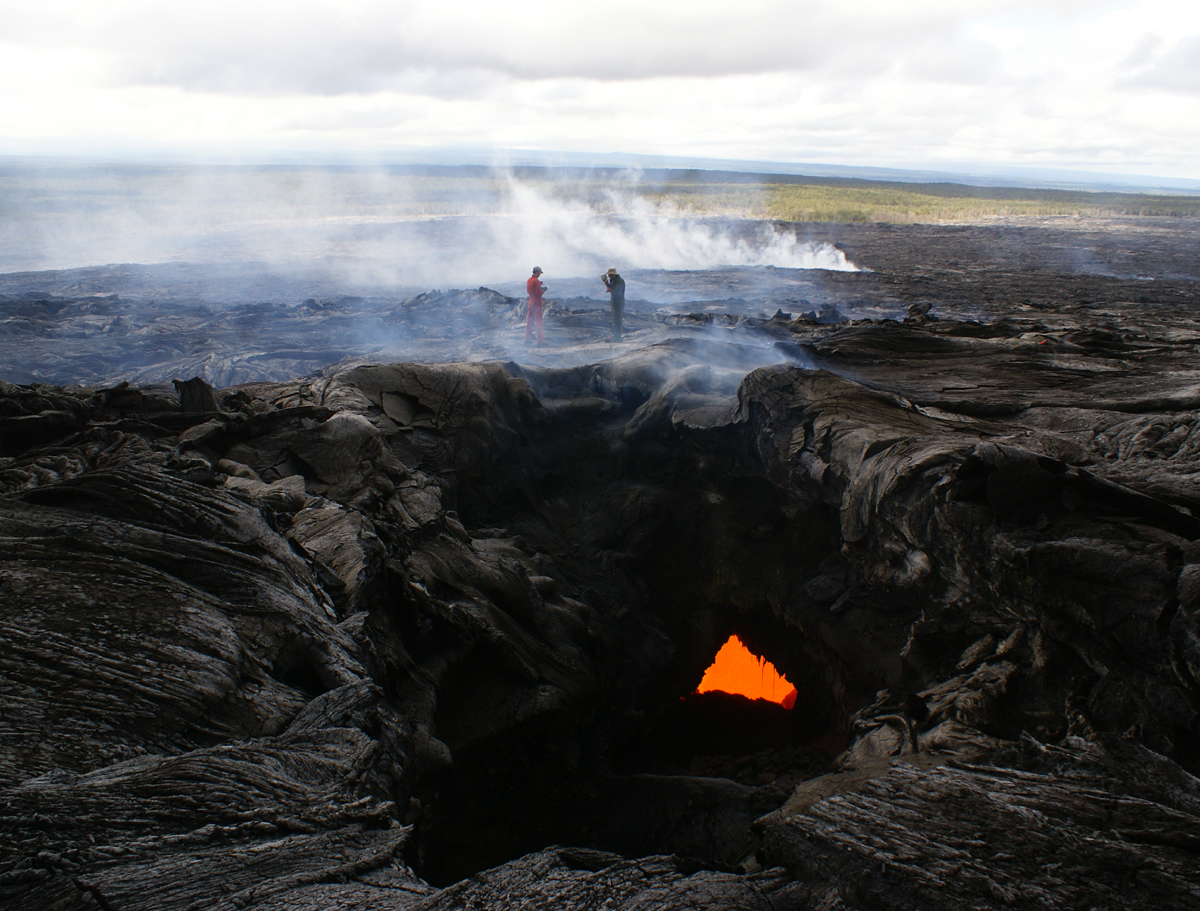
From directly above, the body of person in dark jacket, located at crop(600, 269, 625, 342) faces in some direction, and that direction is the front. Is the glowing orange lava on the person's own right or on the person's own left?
on the person's own left

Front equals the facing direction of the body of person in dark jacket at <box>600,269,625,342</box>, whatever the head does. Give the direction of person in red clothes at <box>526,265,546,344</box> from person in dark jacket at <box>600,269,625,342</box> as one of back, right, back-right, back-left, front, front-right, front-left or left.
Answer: front

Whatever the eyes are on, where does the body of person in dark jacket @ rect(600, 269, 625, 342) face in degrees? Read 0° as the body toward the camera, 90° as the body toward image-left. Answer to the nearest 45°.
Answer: approximately 90°
